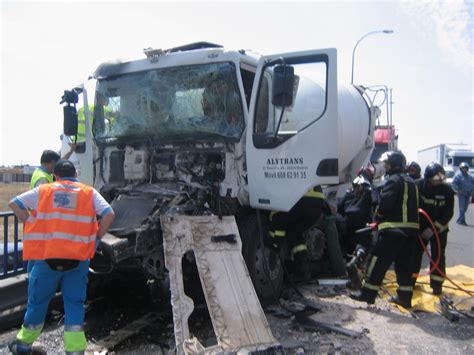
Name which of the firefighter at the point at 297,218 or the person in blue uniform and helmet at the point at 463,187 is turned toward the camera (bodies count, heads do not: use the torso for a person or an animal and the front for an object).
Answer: the person in blue uniform and helmet at the point at 463,187

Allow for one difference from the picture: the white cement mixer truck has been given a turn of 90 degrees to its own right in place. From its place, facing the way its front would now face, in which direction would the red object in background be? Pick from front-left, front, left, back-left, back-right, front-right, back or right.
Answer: right

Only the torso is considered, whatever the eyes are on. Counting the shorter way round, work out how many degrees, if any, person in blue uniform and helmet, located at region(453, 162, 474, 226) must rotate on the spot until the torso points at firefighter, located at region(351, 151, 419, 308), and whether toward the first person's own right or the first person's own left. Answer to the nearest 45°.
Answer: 0° — they already face them

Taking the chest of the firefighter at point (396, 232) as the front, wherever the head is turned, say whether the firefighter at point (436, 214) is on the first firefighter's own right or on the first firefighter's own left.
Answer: on the first firefighter's own right

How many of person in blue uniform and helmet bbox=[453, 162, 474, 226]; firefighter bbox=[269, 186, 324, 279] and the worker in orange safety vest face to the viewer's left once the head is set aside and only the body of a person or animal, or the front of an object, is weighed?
1

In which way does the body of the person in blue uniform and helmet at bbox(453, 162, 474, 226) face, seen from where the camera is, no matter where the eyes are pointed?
toward the camera

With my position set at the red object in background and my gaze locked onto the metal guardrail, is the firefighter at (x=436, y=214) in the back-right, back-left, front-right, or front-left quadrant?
front-left

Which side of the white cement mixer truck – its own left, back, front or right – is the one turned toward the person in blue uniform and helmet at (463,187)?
back

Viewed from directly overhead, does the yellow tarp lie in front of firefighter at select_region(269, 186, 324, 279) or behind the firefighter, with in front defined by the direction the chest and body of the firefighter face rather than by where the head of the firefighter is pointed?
behind

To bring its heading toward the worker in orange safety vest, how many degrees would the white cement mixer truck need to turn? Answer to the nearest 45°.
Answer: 0° — it already faces them

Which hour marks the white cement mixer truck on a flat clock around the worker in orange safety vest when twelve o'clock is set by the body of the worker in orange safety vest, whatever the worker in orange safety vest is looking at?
The white cement mixer truck is roughly at 2 o'clock from the worker in orange safety vest.

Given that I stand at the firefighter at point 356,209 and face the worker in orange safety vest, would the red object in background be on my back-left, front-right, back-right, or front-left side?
back-right

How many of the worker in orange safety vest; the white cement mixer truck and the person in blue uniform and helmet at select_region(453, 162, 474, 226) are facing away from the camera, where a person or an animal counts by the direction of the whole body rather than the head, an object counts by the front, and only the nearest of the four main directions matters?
1

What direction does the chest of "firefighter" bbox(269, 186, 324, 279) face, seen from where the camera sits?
to the viewer's left

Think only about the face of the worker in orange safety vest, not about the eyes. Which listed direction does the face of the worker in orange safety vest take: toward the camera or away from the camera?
away from the camera

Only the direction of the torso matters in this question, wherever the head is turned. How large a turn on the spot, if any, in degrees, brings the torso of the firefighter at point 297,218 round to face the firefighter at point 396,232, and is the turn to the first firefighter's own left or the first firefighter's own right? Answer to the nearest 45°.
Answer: approximately 180°

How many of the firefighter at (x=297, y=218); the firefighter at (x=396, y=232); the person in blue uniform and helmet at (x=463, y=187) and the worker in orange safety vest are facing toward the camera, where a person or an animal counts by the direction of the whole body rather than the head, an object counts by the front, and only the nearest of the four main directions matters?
1

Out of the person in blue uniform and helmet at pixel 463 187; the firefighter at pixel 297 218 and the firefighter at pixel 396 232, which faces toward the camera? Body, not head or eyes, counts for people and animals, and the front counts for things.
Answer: the person in blue uniform and helmet at pixel 463 187

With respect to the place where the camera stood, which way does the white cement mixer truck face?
facing the viewer and to the left of the viewer

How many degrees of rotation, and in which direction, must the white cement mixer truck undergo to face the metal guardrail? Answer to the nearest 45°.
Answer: approximately 45° to its right

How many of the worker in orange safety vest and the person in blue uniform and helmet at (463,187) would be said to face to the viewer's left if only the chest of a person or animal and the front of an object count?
0
